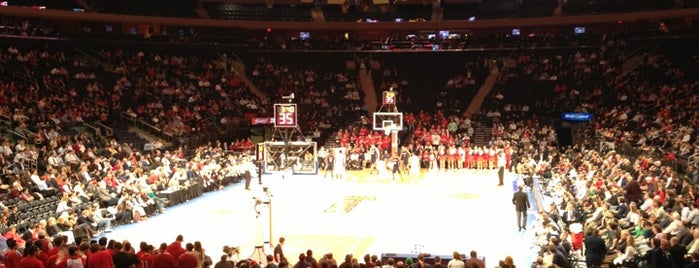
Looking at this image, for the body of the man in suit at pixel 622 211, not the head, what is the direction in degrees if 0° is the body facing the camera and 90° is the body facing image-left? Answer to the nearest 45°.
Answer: approximately 90°

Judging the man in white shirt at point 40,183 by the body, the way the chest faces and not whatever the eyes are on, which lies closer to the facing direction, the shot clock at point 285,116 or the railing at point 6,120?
the shot clock

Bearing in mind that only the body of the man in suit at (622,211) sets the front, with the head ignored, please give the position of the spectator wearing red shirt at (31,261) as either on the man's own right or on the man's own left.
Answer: on the man's own left

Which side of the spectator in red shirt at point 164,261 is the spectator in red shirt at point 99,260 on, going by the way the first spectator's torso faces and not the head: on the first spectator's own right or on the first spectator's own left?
on the first spectator's own left

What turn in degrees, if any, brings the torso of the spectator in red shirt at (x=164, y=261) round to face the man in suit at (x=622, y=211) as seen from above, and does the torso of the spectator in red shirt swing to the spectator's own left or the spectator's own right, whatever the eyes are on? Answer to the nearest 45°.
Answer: approximately 90° to the spectator's own right

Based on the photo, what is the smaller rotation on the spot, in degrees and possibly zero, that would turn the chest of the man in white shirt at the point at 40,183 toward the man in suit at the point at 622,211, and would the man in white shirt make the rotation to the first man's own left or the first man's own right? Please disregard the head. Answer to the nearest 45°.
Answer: approximately 45° to the first man's own right

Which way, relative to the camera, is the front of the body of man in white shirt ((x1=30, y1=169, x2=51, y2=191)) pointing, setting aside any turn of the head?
to the viewer's right

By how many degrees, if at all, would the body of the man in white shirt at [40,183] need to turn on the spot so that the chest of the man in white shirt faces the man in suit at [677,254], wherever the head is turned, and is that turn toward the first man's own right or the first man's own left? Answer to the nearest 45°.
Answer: approximately 45° to the first man's own right

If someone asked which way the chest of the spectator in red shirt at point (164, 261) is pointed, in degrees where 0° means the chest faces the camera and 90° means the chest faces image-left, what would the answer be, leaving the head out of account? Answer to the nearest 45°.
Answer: approximately 180°

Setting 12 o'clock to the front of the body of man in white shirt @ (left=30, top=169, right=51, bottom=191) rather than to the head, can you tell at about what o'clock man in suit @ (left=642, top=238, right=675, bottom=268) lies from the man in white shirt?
The man in suit is roughly at 2 o'clock from the man in white shirt.

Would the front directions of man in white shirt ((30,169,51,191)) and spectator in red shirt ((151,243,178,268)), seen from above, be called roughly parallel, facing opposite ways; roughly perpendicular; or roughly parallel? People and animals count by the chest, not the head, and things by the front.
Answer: roughly perpendicular
